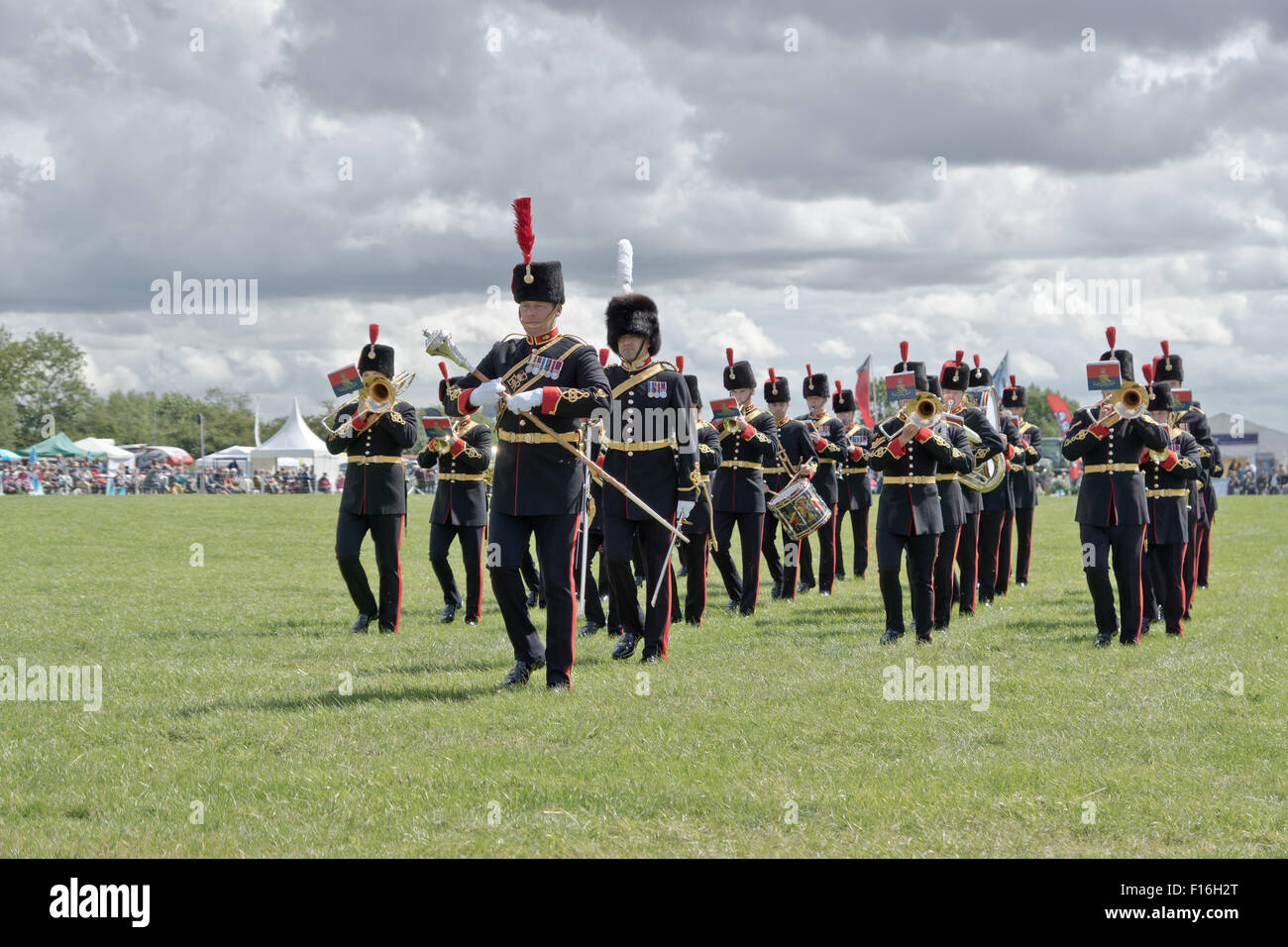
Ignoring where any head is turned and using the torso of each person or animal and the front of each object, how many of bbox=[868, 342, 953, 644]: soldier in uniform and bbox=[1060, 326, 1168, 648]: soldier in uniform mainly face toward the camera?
2

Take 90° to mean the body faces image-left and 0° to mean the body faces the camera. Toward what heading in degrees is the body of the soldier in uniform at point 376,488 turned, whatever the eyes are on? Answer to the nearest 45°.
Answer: approximately 45°

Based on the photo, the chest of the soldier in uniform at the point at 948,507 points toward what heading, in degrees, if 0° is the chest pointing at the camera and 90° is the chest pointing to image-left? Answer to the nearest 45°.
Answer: approximately 45°

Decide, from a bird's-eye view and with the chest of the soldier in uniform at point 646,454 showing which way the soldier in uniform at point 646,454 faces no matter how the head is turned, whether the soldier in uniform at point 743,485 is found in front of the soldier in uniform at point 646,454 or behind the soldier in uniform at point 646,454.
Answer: behind

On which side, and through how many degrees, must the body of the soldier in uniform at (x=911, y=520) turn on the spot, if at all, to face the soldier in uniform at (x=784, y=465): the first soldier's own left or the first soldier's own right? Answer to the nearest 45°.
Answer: approximately 180°

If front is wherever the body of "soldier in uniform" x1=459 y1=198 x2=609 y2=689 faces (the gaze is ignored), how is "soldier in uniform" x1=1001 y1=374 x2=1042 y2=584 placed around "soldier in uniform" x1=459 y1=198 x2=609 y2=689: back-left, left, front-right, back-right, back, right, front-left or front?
back
